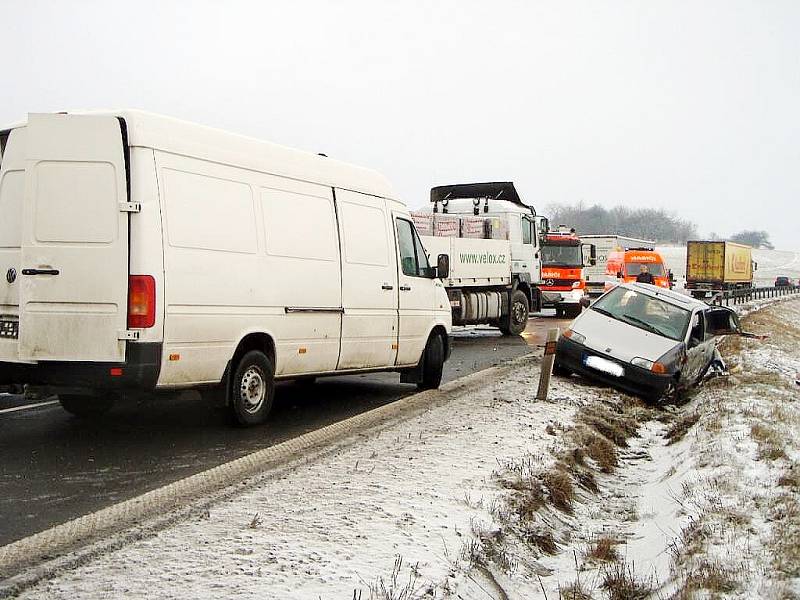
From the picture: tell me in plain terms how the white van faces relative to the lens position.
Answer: facing away from the viewer and to the right of the viewer

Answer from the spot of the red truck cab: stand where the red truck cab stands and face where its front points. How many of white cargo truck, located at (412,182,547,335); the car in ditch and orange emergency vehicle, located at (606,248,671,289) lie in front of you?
2

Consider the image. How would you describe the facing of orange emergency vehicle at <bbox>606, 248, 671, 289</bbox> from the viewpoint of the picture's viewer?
facing the viewer and to the right of the viewer

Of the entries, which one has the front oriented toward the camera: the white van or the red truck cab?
the red truck cab

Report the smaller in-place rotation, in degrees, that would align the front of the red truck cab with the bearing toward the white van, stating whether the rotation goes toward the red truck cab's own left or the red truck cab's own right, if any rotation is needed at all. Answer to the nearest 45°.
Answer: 0° — it already faces it

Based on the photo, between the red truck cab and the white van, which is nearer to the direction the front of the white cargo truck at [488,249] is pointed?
the red truck cab

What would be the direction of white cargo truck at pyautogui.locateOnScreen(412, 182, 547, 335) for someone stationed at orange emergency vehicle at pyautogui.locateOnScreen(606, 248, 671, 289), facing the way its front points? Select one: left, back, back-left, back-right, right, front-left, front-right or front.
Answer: front-right

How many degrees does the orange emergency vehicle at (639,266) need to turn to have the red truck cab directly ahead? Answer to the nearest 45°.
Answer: approximately 45° to its right

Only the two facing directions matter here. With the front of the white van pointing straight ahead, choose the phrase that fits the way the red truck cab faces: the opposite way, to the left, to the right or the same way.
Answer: the opposite way

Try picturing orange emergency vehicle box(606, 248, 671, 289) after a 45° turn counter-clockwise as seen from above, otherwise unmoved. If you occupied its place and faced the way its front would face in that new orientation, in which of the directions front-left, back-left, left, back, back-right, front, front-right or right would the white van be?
right

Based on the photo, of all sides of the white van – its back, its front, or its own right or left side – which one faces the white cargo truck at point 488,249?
front

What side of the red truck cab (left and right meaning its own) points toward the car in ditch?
front

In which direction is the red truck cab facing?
toward the camera

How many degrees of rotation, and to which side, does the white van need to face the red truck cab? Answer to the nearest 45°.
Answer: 0° — it already faces it

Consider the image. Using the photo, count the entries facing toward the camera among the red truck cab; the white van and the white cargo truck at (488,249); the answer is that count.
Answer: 1

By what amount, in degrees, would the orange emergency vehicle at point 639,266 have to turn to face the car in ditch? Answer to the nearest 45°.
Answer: approximately 45° to its right

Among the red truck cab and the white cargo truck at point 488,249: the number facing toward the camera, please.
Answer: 1
